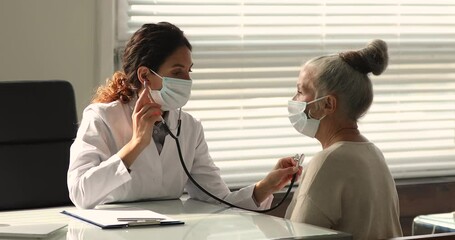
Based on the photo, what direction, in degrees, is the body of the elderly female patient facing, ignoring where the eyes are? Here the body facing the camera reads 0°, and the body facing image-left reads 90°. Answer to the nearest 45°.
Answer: approximately 135°

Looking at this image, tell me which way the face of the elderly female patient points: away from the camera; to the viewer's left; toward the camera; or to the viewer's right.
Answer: to the viewer's left

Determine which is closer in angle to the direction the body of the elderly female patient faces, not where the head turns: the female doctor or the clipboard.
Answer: the female doctor

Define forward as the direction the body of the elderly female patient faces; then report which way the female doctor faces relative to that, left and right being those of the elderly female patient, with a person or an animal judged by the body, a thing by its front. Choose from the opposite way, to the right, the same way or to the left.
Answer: the opposite way

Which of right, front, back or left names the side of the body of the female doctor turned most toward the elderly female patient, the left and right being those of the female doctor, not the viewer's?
front

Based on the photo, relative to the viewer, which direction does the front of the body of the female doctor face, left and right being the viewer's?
facing the viewer and to the right of the viewer

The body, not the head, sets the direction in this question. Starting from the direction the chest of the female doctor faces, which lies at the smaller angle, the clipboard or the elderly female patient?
the elderly female patient

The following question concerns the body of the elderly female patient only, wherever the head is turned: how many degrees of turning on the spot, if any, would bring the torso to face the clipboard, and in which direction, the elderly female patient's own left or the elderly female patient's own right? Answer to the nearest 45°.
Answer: approximately 45° to the elderly female patient's own left

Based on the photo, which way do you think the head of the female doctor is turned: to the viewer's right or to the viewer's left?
to the viewer's right
